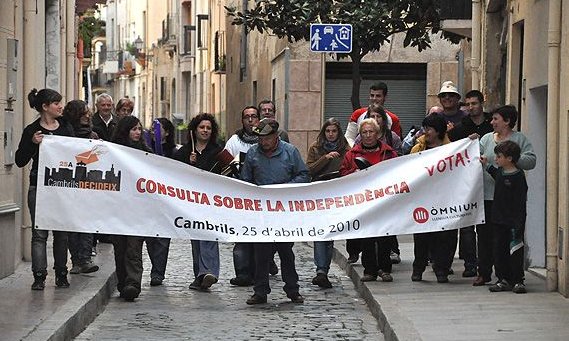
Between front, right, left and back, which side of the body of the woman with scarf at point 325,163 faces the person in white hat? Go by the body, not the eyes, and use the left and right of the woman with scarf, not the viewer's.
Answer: left

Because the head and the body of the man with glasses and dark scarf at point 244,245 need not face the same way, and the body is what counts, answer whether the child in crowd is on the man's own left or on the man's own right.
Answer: on the man's own left

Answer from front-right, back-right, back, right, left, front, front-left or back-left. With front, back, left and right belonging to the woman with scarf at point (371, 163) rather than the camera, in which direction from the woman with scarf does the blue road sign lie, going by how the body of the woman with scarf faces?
back
